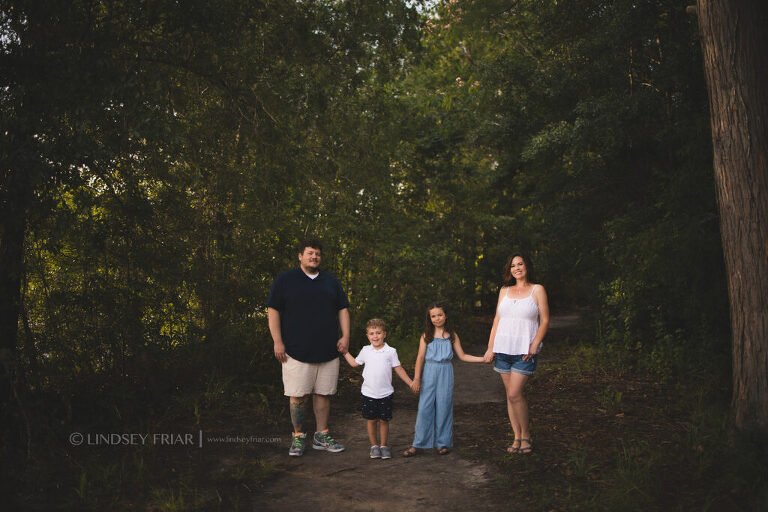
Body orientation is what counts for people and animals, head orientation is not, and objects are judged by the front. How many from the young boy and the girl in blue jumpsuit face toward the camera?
2

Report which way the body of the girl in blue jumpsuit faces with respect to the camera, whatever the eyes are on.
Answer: toward the camera

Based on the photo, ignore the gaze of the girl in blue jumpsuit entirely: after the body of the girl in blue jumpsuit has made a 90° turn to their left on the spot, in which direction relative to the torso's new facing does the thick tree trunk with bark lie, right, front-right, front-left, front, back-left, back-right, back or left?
front

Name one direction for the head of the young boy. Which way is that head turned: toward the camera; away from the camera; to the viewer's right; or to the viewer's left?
toward the camera

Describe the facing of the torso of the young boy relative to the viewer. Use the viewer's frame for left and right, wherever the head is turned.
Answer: facing the viewer

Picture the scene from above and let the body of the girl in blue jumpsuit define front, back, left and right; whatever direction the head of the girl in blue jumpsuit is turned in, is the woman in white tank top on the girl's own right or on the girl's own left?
on the girl's own left

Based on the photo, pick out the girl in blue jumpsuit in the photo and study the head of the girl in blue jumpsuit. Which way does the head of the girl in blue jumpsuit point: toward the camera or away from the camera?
toward the camera

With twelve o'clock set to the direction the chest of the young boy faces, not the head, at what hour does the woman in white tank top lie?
The woman in white tank top is roughly at 9 o'clock from the young boy.

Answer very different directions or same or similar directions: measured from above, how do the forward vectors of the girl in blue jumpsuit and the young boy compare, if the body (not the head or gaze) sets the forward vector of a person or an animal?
same or similar directions

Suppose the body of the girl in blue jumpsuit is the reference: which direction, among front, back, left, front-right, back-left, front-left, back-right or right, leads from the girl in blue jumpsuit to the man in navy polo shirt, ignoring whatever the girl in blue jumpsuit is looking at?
right
